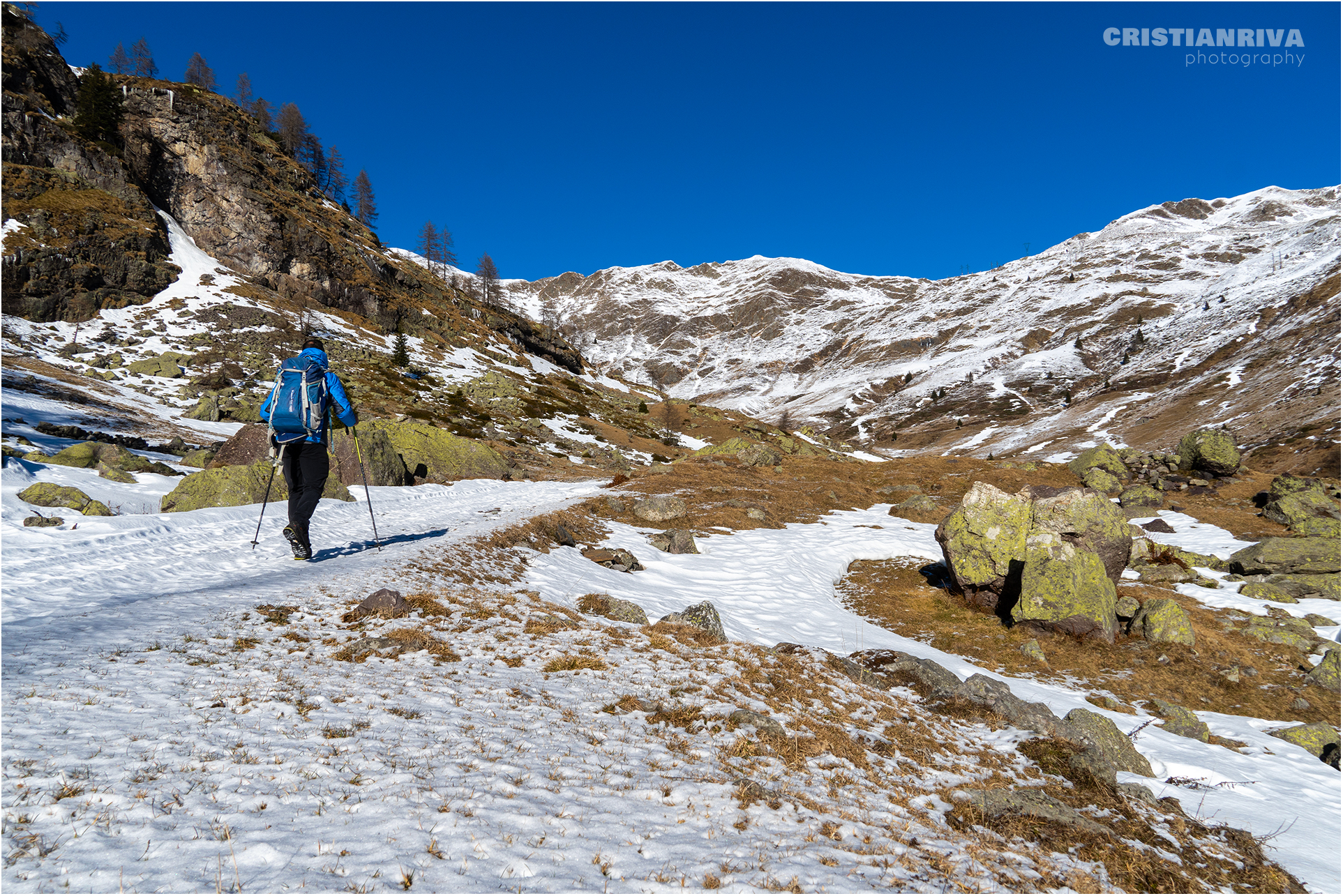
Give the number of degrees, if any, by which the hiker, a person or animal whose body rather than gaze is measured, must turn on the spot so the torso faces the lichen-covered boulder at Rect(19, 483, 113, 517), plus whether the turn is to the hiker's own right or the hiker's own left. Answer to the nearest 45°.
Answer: approximately 90° to the hiker's own left

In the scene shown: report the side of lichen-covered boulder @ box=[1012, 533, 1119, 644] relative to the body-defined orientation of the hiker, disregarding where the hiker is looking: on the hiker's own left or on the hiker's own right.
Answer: on the hiker's own right

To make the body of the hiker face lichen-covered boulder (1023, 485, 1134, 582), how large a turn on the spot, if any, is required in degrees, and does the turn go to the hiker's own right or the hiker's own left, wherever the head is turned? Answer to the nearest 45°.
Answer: approximately 45° to the hiker's own right

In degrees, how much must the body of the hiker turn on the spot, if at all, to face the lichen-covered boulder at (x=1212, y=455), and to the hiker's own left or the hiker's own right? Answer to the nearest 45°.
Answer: approximately 45° to the hiker's own right

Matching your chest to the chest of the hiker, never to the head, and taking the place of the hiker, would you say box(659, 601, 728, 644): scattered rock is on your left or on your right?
on your right

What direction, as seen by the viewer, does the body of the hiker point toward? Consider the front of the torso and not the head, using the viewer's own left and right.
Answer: facing away from the viewer and to the right of the viewer

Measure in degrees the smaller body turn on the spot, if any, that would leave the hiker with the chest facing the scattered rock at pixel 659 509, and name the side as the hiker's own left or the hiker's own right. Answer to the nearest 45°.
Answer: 0° — they already face it
